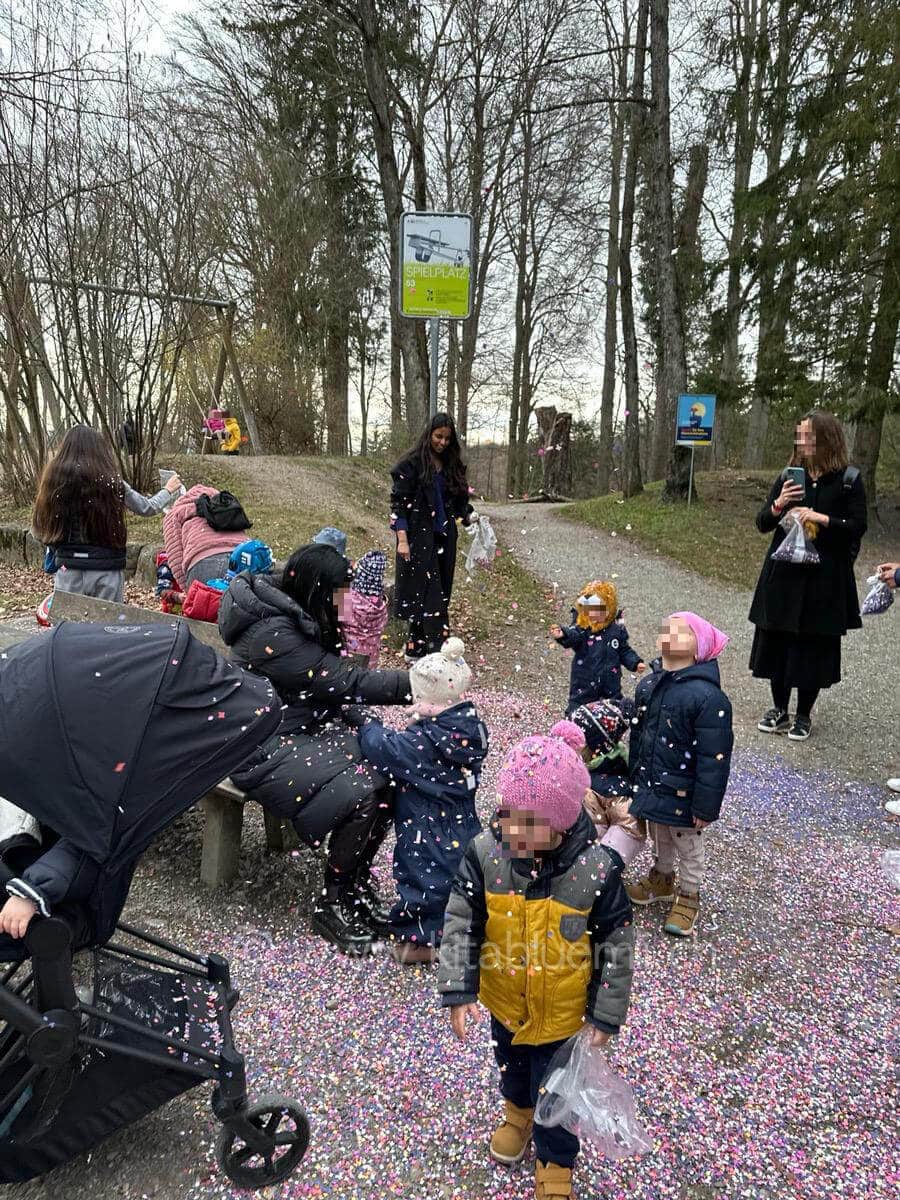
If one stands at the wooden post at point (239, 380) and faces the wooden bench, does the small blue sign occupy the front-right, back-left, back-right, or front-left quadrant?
front-left

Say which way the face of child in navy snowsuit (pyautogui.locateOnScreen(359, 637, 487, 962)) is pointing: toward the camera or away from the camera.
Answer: away from the camera

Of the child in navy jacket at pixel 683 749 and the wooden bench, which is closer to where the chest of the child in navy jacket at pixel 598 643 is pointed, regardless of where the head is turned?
the child in navy jacket

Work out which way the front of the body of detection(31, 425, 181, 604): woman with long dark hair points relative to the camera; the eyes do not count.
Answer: away from the camera

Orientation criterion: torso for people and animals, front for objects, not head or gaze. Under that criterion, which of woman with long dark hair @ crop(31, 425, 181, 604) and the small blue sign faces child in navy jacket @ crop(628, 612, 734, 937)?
the small blue sign

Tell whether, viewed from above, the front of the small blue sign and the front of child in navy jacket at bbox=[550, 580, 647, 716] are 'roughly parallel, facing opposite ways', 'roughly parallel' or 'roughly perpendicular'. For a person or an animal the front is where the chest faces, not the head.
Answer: roughly parallel

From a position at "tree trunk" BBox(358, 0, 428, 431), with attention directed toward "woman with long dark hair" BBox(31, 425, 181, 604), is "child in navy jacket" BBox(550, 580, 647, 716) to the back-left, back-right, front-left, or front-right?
front-left

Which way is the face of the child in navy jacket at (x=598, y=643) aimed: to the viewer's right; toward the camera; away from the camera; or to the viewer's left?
toward the camera

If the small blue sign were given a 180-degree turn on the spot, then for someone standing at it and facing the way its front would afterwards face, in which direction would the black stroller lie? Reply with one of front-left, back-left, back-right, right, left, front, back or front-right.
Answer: back

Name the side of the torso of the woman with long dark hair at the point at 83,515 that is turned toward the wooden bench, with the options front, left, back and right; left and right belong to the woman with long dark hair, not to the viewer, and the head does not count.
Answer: back

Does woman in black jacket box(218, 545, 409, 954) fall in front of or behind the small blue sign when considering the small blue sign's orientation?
in front

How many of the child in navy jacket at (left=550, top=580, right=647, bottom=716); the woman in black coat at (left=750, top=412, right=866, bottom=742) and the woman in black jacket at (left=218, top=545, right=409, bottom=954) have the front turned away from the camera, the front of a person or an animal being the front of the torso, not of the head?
0

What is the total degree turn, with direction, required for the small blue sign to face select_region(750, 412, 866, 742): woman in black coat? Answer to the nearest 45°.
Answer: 0° — it already faces them

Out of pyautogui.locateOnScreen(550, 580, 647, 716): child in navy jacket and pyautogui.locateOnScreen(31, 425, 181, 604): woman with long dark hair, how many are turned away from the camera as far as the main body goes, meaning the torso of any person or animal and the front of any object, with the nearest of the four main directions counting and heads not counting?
1

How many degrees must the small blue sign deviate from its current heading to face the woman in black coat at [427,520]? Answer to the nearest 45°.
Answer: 0° — it already faces them

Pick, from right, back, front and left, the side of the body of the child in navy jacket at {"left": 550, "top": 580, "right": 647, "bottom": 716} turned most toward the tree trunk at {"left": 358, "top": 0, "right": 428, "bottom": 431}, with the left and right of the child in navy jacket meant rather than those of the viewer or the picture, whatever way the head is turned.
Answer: back

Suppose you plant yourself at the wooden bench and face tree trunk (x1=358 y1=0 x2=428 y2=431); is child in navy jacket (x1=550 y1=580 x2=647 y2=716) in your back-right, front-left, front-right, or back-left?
front-right

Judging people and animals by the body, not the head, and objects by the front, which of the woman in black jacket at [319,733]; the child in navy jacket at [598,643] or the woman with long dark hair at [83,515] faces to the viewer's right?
the woman in black jacket

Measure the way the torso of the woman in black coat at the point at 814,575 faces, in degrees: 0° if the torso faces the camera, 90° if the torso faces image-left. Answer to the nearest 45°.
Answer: approximately 45°
